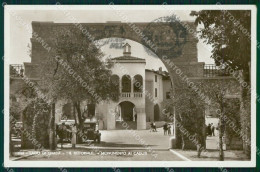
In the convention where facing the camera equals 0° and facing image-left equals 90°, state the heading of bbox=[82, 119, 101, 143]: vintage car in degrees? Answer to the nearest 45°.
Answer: approximately 0°

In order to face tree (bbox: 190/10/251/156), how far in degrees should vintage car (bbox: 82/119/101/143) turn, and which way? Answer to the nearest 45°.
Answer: approximately 90° to its left

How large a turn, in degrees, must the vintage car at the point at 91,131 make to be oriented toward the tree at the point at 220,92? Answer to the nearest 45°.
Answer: approximately 90° to its left
